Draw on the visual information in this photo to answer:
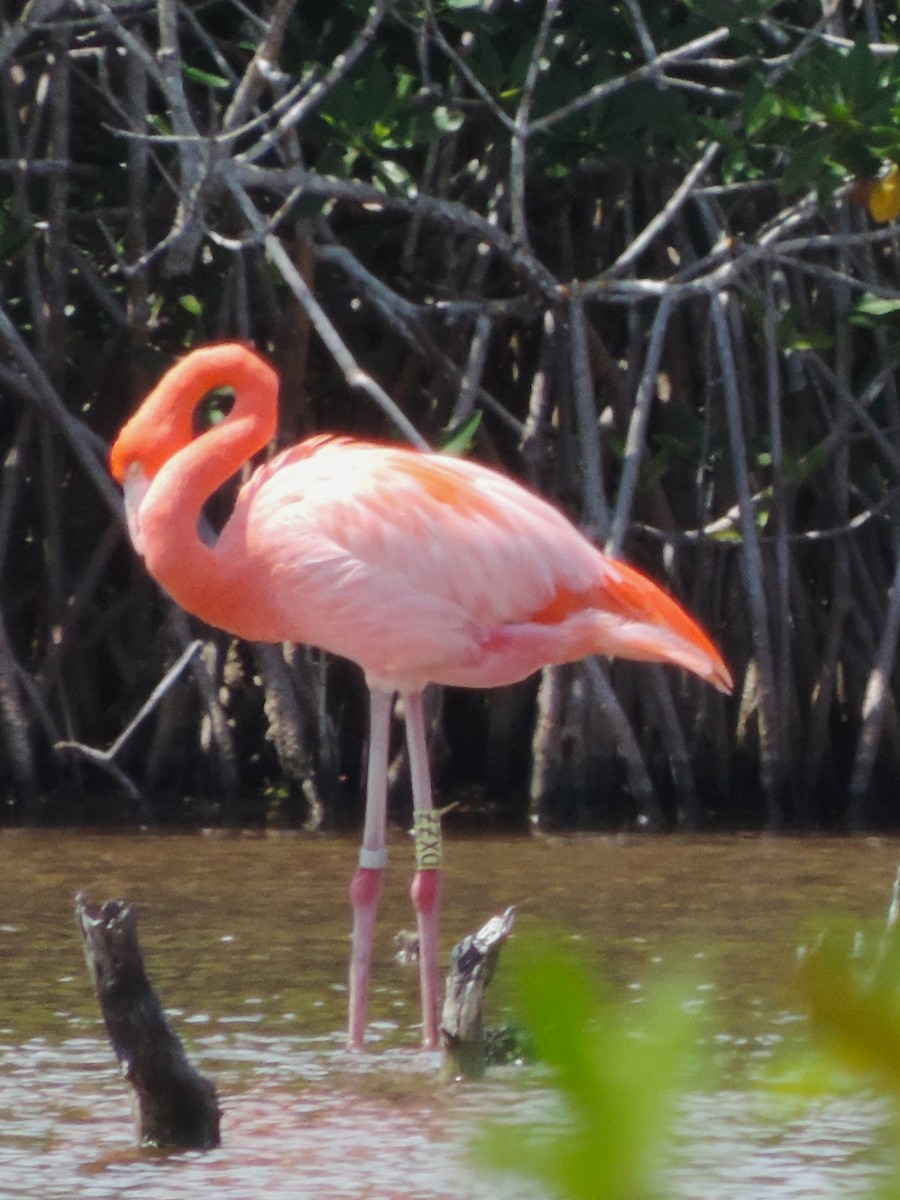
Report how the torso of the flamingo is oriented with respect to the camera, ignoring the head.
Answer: to the viewer's left

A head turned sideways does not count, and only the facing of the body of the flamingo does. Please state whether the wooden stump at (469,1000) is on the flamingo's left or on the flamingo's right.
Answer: on the flamingo's left

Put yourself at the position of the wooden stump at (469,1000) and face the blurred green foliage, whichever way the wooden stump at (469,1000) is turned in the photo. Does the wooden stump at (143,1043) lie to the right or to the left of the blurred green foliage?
right

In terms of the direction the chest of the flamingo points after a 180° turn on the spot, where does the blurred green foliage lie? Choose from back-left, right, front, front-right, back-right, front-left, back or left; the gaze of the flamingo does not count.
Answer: right
